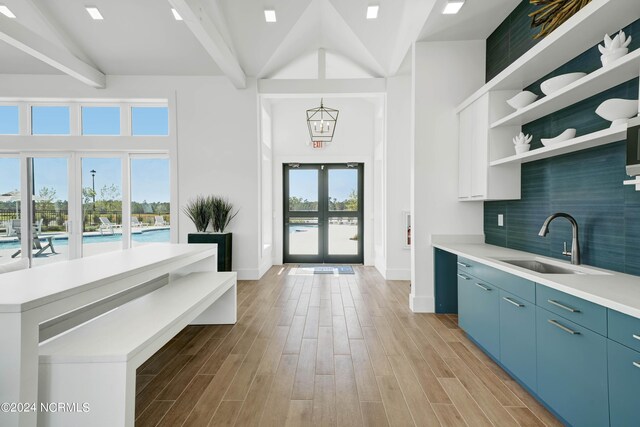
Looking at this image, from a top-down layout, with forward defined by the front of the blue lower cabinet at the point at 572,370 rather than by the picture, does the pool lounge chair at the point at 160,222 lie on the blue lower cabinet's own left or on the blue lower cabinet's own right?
on the blue lower cabinet's own right

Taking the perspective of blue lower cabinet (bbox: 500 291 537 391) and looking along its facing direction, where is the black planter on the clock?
The black planter is roughly at 2 o'clock from the blue lower cabinet.

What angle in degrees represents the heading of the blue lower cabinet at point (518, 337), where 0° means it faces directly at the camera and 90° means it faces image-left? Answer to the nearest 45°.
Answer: approximately 45°

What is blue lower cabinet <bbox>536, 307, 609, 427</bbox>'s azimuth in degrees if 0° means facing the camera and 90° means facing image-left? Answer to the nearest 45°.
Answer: approximately 45°

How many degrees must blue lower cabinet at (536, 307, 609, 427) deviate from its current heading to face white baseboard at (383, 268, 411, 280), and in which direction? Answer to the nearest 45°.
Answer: approximately 90° to its right

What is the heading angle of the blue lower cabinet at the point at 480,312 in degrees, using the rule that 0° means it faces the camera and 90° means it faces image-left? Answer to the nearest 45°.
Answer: approximately 45°

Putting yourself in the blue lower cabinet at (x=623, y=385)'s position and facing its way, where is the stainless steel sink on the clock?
The stainless steel sink is roughly at 4 o'clock from the blue lower cabinet.
